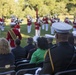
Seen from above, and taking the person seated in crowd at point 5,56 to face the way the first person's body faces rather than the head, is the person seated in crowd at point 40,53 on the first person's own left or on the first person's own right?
on the first person's own right

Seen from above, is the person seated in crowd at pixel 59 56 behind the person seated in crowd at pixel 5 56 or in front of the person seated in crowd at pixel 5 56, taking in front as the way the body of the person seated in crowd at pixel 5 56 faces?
behind

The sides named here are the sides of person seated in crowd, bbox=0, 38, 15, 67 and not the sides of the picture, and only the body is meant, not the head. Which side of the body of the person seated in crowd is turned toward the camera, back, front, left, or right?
back

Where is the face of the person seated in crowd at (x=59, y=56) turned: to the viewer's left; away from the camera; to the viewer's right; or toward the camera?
away from the camera
